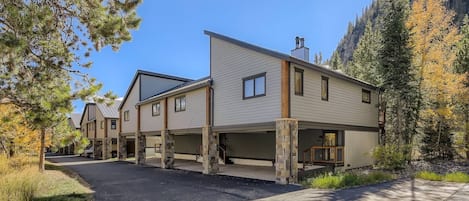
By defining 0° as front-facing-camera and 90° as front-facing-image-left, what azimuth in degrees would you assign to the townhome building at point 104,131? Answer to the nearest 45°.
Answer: approximately 45°

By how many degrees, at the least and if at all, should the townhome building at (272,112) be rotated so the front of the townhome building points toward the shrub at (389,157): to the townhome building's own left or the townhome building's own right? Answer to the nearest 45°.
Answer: approximately 135° to the townhome building's own left

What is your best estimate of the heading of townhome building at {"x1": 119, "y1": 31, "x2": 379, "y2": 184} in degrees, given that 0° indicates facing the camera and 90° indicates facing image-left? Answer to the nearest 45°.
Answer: approximately 45°

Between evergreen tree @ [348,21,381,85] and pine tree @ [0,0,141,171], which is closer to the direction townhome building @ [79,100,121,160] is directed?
the pine tree
